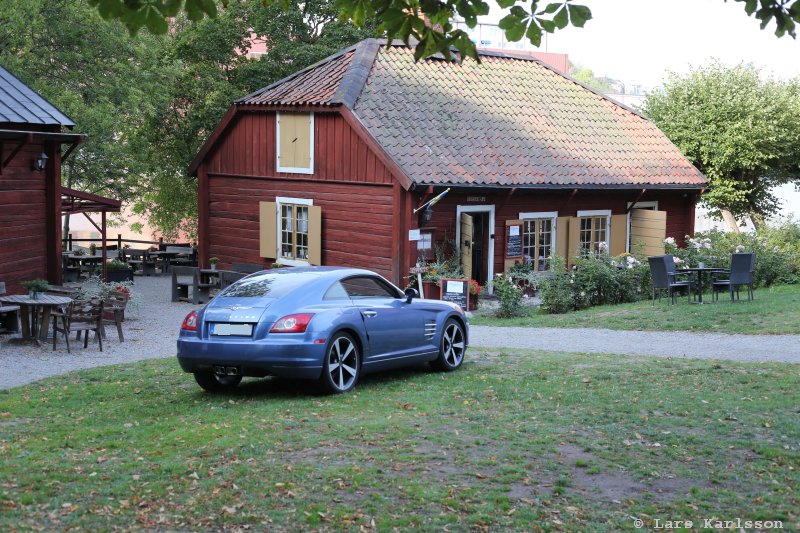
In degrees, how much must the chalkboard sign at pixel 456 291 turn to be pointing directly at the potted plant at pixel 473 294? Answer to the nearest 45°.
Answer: approximately 135° to its left

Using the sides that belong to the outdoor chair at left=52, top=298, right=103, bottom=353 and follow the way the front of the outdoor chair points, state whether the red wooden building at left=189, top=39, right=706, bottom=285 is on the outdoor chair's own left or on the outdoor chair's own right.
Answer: on the outdoor chair's own right

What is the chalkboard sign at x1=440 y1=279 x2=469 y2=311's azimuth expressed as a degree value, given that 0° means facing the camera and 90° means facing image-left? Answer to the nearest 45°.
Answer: approximately 0°

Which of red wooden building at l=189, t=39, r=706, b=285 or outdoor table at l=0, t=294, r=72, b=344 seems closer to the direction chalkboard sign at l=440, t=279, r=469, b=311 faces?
the outdoor table

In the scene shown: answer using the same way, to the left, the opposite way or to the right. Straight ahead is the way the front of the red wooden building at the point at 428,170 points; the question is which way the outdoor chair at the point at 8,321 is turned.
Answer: to the left

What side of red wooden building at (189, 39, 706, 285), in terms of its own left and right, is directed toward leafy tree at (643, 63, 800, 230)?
left

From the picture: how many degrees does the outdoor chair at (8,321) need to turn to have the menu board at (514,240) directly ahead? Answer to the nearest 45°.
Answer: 0° — it already faces it

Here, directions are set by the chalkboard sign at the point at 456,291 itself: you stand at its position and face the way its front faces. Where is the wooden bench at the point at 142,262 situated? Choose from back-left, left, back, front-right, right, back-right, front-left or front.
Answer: back-right

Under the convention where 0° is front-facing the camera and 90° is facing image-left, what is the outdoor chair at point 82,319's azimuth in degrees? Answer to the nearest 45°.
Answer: approximately 135°

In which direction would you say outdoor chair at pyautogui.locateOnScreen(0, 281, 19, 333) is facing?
to the viewer's right
